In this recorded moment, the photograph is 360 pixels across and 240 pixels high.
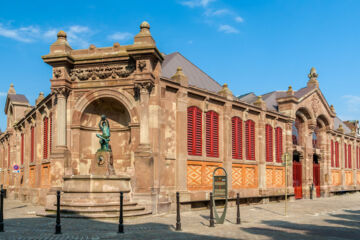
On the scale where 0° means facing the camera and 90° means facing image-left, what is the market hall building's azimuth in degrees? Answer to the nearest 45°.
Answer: approximately 315°
